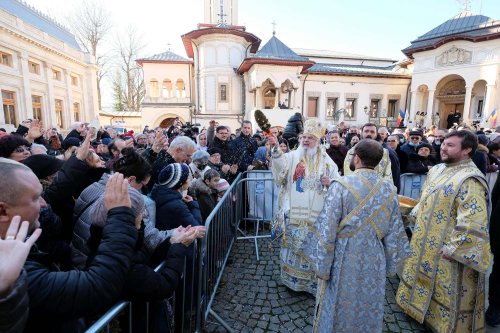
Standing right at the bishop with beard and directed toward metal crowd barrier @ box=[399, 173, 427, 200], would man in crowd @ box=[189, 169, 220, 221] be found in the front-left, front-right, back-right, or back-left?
back-left

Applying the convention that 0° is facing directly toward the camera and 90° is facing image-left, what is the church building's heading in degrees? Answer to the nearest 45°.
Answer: approximately 0°

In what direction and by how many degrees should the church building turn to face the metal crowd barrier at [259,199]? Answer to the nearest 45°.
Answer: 0° — it already faces it

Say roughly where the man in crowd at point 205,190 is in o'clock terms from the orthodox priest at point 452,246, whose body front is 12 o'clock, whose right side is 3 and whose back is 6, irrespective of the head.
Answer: The man in crowd is roughly at 1 o'clock from the orthodox priest.

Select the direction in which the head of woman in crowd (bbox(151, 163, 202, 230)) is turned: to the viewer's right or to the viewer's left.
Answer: to the viewer's right

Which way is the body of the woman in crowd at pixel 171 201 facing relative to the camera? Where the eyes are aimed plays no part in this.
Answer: to the viewer's right

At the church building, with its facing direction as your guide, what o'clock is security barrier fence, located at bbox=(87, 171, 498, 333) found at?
The security barrier fence is roughly at 12 o'clock from the church building.

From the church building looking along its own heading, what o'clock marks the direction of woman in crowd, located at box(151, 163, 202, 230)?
The woman in crowd is roughly at 12 o'clock from the church building.

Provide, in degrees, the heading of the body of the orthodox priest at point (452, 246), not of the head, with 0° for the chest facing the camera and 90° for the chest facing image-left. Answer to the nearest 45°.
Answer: approximately 45°

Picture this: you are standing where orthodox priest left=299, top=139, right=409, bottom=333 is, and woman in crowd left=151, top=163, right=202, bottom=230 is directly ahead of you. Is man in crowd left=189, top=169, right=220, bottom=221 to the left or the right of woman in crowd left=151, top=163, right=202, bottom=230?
right
